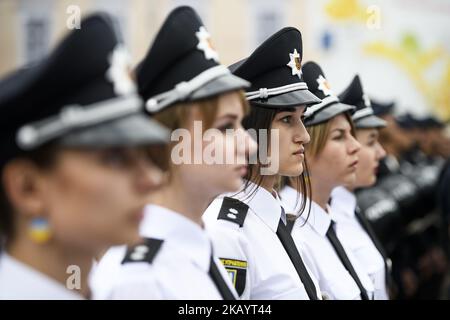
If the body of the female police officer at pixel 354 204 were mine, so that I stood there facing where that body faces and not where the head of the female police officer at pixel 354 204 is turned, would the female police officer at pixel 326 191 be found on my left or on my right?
on my right

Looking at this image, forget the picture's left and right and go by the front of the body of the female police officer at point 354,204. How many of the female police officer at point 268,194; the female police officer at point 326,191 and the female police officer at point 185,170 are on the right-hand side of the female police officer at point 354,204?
3

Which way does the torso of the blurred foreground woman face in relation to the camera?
to the viewer's right

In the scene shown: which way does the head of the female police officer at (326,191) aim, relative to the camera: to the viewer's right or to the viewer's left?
to the viewer's right

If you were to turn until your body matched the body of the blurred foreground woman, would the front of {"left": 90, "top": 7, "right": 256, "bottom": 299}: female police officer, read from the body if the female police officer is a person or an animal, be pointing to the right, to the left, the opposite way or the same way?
the same way

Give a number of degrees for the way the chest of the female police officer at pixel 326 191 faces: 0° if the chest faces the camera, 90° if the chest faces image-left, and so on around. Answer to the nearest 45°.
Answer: approximately 315°

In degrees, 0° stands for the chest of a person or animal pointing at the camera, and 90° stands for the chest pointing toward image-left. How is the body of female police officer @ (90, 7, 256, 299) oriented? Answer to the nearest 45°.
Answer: approximately 270°

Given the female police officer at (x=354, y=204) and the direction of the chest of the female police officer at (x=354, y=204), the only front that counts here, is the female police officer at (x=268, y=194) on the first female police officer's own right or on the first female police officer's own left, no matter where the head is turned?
on the first female police officer's own right

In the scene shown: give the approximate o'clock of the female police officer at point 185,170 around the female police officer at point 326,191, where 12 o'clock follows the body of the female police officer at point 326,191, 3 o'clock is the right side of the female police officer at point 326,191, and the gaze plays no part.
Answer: the female police officer at point 185,170 is roughly at 2 o'clock from the female police officer at point 326,191.

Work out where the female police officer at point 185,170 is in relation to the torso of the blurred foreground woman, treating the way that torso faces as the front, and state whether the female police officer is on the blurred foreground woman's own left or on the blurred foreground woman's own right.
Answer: on the blurred foreground woman's own left

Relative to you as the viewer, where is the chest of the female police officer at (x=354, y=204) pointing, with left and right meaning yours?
facing to the right of the viewer

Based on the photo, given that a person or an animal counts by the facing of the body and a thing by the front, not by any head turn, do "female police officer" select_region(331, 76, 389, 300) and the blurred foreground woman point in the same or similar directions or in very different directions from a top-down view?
same or similar directions
